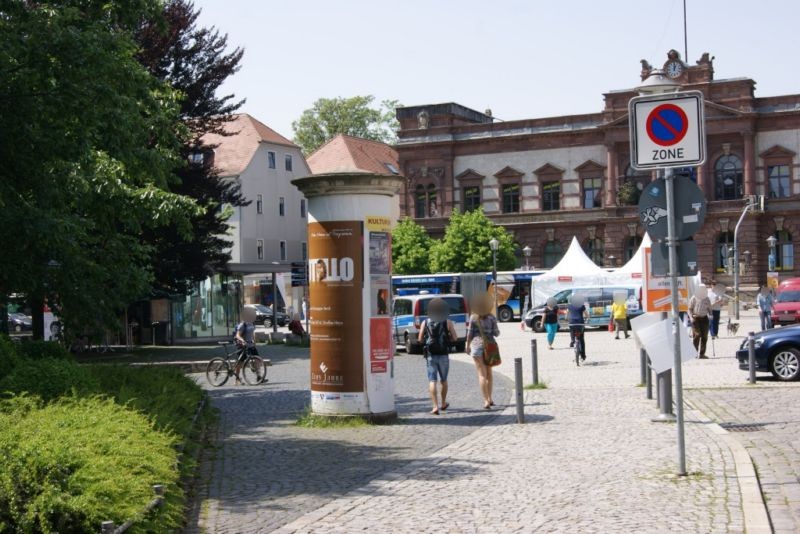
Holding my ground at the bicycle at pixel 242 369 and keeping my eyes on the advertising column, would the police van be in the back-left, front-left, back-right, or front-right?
back-left

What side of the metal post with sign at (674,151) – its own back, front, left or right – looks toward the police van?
back

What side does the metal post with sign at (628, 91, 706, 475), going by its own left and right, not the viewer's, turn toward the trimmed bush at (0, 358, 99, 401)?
right

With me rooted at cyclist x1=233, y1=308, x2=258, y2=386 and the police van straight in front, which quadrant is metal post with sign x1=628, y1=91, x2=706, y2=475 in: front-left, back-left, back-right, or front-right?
back-right

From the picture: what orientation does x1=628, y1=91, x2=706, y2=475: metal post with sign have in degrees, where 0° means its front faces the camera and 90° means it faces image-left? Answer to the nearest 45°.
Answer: approximately 0°

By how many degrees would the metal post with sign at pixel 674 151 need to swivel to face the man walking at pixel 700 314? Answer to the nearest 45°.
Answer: approximately 180°
